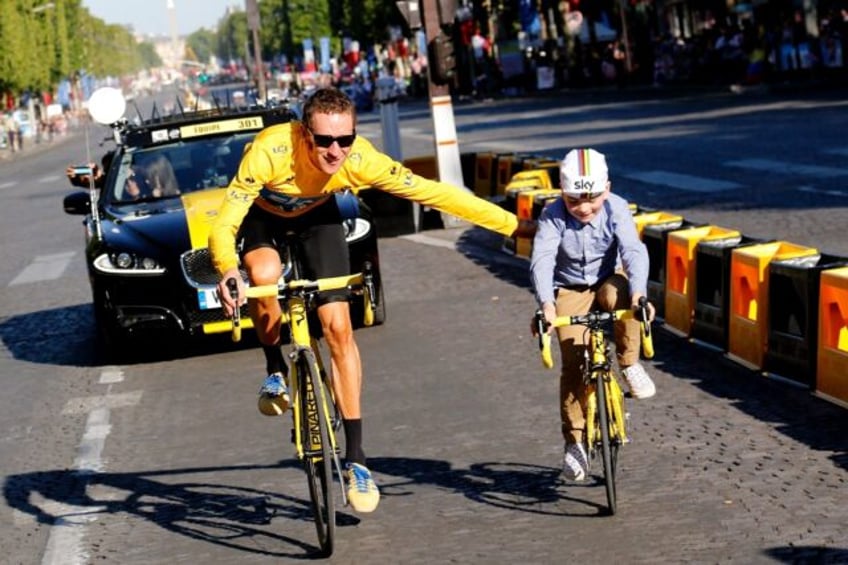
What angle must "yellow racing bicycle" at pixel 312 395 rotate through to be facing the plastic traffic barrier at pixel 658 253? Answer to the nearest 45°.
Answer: approximately 135° to its left

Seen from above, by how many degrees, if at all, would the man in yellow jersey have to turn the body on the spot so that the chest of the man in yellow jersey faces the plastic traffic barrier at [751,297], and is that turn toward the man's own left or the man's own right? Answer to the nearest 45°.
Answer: approximately 135° to the man's own left

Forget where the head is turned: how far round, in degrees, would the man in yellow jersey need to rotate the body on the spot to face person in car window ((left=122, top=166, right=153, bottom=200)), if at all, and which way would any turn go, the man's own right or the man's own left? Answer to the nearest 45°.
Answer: approximately 180°

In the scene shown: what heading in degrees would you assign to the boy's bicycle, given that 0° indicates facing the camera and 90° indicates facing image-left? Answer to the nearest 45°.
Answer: approximately 0°
